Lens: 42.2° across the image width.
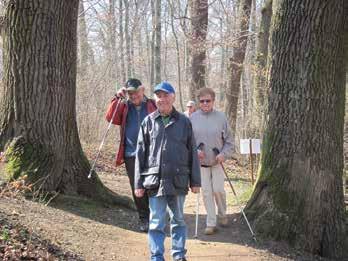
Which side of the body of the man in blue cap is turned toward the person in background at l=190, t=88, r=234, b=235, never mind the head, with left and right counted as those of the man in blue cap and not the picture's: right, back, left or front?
back

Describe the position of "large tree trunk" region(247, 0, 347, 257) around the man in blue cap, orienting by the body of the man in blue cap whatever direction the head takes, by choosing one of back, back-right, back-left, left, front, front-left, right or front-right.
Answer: back-left

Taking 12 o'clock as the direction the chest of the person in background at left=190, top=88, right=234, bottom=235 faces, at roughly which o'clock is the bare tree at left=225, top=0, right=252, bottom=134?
The bare tree is roughly at 6 o'clock from the person in background.

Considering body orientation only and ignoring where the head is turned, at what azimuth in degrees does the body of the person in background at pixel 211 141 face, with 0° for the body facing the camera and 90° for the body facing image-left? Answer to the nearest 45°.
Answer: approximately 0°

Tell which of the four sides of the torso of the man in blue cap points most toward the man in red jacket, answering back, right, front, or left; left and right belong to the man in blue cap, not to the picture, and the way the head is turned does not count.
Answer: back

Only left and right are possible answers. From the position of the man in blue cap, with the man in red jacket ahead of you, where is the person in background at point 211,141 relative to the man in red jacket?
right

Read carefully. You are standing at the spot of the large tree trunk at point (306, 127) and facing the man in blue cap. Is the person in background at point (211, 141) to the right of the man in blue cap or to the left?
right

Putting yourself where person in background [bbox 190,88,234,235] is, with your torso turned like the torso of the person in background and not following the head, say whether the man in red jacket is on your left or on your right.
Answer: on your right

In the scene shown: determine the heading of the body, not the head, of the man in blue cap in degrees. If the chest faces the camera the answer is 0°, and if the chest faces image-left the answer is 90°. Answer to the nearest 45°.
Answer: approximately 0°

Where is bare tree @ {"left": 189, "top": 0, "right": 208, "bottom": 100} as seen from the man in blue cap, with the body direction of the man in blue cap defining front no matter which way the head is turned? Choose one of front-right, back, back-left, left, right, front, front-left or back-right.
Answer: back

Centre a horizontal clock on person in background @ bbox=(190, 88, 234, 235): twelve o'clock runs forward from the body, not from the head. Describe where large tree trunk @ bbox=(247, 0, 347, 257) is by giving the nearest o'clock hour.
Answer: The large tree trunk is roughly at 9 o'clock from the person in background.
